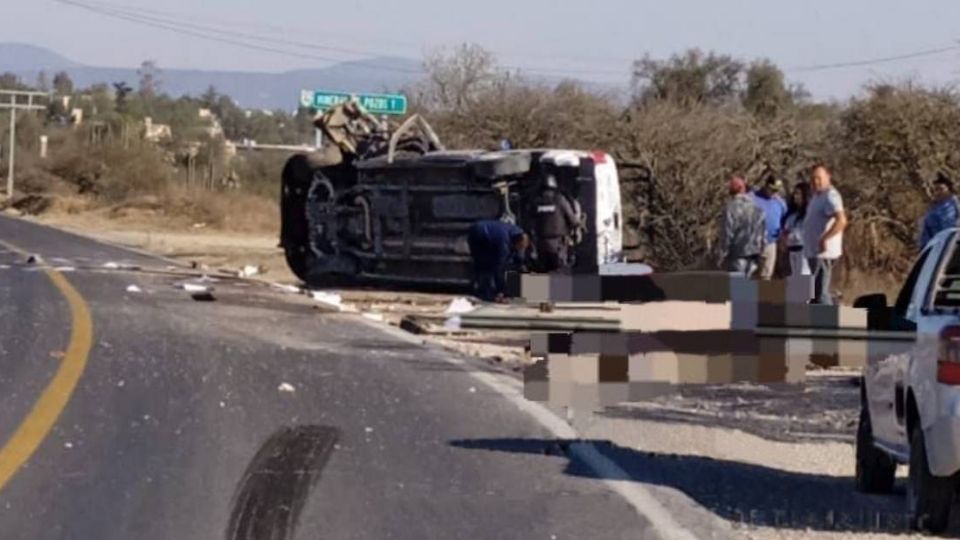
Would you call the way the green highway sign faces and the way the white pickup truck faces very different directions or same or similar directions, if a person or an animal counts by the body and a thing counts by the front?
very different directions

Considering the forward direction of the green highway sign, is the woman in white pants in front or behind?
in front

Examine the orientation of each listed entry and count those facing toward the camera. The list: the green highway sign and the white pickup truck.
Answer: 1

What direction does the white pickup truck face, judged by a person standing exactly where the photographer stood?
facing away from the viewer and to the left of the viewer

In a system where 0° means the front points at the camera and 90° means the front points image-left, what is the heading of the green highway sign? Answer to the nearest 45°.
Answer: approximately 0°

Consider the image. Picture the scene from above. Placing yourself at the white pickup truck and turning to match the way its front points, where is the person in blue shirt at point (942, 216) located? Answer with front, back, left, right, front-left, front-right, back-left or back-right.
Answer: front-right

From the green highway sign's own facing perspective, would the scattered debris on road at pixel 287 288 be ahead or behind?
ahead

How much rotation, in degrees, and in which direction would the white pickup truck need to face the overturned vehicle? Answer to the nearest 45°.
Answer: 0° — it already faces it

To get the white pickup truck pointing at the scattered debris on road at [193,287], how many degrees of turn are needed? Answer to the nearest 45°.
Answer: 0° — it already faces it
